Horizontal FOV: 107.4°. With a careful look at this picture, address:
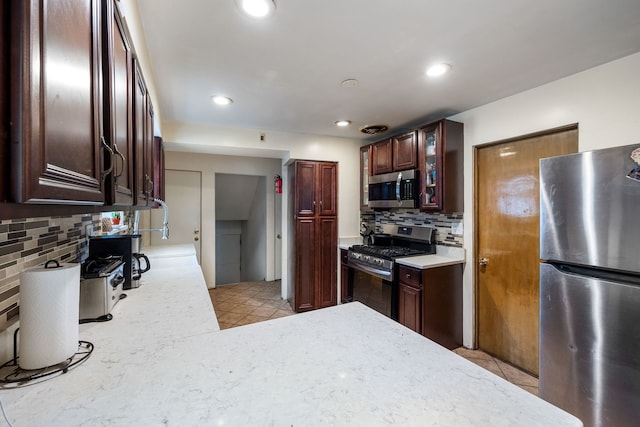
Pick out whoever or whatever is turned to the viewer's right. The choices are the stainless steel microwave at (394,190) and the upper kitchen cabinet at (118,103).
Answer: the upper kitchen cabinet

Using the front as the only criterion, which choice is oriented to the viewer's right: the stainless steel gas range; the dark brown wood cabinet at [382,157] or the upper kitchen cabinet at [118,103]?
the upper kitchen cabinet

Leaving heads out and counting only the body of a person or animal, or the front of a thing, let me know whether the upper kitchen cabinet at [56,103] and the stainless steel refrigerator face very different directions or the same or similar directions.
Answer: very different directions

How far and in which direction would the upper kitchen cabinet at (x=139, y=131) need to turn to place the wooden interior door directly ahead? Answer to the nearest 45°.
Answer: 0° — it already faces it

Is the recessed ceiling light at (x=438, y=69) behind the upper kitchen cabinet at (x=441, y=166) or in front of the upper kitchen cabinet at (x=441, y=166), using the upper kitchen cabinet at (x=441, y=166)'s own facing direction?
in front

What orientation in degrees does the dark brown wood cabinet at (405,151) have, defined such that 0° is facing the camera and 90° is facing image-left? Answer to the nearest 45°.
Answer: approximately 45°

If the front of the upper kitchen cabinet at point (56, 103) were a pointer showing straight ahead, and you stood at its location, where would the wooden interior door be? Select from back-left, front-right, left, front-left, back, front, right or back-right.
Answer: front-left

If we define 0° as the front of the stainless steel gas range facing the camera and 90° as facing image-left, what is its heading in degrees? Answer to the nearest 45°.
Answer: approximately 45°

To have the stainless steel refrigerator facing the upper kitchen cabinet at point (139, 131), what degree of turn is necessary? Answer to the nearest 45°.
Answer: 0° — it already faces it

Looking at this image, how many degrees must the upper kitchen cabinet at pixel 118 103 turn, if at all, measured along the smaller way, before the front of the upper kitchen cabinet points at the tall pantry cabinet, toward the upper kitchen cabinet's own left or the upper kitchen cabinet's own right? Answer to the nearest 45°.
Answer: approximately 45° to the upper kitchen cabinet's own left

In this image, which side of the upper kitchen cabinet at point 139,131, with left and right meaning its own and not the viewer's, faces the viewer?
right

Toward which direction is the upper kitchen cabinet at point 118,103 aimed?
to the viewer's right
